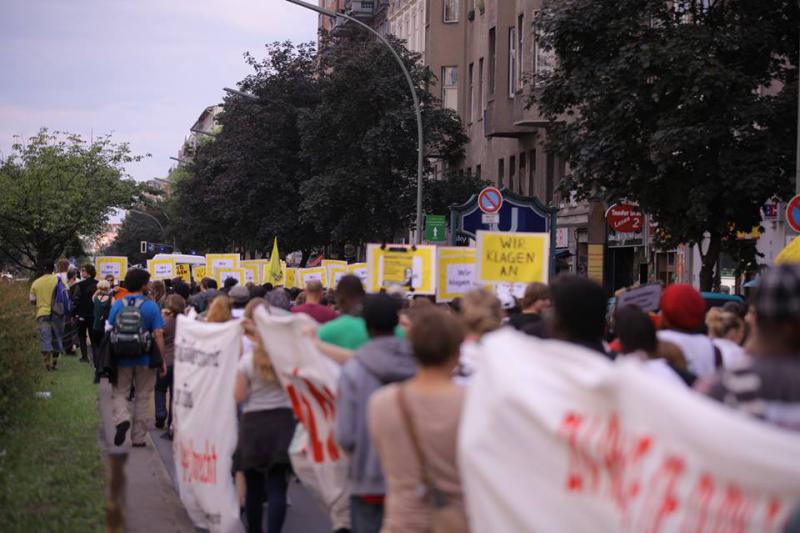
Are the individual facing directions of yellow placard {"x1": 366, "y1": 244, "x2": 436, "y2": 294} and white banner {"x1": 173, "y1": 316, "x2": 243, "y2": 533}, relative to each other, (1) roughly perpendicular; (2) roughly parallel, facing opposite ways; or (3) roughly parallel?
roughly parallel

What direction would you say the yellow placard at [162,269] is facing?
toward the camera

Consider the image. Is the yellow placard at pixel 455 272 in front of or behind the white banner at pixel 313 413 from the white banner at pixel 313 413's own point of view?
behind

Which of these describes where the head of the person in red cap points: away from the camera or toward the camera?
away from the camera

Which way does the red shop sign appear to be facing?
toward the camera

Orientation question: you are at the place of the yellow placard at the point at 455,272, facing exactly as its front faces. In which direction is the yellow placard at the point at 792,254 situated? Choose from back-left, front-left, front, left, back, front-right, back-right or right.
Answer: left

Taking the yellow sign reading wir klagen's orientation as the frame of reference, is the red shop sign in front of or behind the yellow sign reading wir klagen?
behind

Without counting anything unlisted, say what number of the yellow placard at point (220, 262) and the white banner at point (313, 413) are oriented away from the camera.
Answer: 0

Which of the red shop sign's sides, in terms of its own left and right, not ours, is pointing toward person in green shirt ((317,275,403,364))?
front

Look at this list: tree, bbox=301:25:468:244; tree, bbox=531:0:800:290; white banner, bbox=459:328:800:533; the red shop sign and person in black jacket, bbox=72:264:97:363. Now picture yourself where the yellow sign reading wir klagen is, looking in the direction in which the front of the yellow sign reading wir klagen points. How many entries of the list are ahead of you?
1

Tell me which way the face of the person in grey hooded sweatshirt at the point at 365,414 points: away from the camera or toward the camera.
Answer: away from the camera

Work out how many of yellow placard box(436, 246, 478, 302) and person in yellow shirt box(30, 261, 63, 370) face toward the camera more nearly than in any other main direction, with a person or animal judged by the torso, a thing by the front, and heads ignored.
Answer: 1

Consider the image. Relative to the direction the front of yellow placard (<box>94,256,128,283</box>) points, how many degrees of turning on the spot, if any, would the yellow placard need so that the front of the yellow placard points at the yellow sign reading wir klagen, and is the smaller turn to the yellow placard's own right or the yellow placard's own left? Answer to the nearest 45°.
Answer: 0° — it already faces it

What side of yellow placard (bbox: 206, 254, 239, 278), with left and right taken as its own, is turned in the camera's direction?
front

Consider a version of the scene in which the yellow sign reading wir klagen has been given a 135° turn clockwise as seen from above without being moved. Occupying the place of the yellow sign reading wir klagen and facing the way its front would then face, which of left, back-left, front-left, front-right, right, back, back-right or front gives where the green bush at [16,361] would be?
front-left

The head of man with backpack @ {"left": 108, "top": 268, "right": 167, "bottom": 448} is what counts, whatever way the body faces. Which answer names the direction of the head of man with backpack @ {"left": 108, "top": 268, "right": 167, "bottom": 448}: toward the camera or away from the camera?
away from the camera

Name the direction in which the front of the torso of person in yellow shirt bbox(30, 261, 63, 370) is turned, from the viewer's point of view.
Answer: away from the camera

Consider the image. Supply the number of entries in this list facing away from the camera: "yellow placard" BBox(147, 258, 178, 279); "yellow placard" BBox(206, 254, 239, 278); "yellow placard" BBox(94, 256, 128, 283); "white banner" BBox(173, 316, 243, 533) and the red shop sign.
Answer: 0

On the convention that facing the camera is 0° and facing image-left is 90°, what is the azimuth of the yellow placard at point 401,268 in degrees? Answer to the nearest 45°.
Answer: approximately 0°
